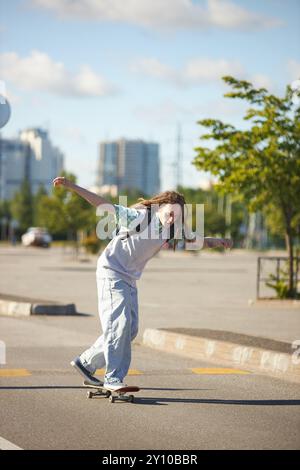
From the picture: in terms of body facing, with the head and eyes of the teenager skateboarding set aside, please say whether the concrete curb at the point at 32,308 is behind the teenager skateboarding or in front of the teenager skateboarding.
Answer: behind

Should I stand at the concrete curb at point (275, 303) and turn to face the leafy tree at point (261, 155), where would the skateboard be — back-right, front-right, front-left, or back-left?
back-left

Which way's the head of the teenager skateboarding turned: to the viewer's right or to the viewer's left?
to the viewer's right

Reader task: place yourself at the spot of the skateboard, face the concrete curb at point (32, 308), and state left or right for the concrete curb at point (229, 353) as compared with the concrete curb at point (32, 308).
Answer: right

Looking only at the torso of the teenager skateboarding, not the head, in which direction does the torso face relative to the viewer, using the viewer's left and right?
facing the viewer and to the right of the viewer

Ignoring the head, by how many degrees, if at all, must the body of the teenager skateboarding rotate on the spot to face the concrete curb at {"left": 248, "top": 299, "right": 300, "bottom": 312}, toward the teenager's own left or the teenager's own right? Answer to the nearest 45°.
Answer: approximately 135° to the teenager's own left

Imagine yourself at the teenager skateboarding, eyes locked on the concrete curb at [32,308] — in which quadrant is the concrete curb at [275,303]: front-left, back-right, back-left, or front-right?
front-right

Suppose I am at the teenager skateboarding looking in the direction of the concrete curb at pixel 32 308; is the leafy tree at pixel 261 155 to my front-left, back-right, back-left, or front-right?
front-right

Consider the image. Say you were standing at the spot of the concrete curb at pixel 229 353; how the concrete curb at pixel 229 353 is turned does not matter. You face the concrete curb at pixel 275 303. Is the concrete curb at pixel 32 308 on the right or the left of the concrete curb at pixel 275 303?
left
